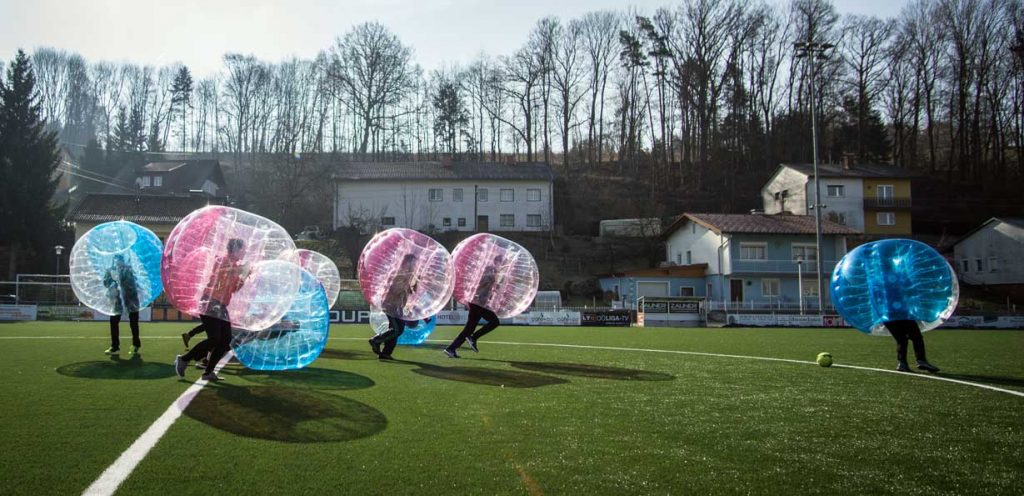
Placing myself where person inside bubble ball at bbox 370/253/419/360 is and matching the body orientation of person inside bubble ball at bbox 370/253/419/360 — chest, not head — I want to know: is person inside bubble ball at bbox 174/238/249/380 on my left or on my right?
on my right
